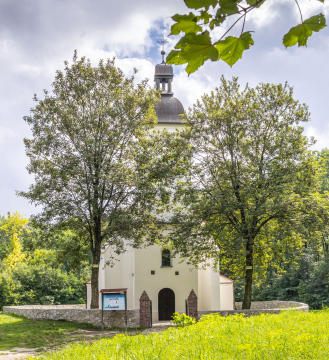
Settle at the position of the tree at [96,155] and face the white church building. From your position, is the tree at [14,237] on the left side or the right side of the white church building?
left

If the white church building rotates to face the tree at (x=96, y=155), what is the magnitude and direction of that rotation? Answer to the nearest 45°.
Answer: approximately 45° to its right

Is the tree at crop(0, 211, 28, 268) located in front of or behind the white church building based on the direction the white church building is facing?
behind

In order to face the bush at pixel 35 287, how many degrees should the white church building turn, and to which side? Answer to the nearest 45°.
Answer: approximately 135° to its right

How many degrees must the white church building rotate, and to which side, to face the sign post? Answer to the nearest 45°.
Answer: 0° — it already faces it

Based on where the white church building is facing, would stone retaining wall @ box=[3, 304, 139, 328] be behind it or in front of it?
in front

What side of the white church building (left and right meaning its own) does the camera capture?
front

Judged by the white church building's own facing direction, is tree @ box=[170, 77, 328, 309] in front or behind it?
in front

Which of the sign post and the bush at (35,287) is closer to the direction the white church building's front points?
the sign post

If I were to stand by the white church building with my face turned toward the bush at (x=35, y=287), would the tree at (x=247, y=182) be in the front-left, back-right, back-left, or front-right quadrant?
back-left
